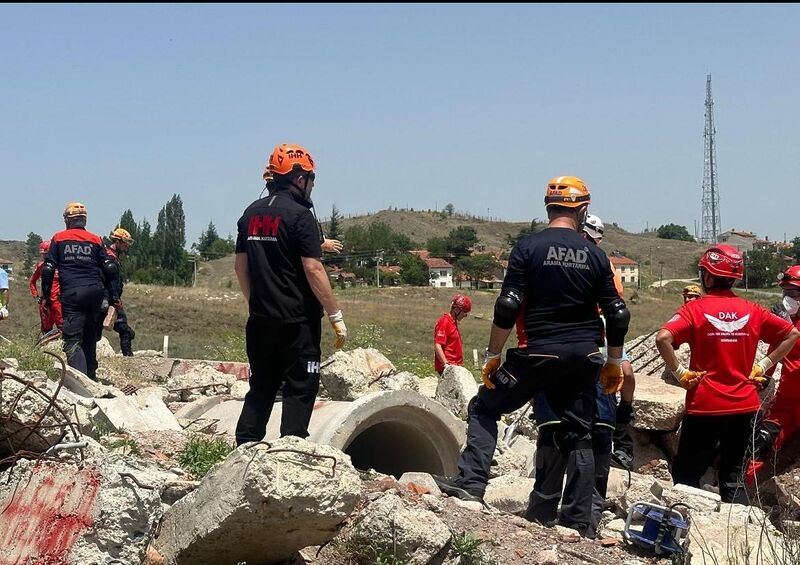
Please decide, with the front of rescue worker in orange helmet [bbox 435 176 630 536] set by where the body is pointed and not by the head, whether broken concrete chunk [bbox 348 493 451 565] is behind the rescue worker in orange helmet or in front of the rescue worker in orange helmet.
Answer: behind

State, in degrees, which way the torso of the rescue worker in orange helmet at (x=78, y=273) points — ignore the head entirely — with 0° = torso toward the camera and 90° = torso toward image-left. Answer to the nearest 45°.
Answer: approximately 180°

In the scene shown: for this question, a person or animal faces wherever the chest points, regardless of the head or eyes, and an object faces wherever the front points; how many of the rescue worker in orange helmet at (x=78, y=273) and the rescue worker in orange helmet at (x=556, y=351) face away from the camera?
2

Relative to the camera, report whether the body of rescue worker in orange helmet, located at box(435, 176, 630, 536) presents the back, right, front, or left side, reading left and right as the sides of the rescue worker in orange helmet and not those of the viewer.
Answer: back

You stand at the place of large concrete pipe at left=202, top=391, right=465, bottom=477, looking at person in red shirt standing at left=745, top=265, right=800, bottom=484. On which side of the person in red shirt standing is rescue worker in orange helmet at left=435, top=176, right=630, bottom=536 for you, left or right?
right

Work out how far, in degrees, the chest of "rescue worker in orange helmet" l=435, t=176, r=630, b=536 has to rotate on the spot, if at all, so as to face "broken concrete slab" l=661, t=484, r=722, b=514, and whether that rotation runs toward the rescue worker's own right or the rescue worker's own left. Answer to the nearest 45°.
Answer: approximately 45° to the rescue worker's own right

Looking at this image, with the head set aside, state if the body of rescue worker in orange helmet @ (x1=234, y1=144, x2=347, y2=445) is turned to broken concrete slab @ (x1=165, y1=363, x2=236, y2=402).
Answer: no

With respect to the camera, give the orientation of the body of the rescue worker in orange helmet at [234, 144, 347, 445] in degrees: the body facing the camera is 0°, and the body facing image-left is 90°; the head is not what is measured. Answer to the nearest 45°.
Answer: approximately 225°

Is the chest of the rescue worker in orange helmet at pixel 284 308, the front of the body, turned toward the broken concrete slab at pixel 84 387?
no

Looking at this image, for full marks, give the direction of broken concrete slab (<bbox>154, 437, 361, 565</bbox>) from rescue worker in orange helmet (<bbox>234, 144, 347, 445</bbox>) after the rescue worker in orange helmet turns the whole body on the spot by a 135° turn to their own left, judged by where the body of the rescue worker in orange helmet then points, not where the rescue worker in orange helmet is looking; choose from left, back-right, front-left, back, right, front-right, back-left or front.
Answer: left

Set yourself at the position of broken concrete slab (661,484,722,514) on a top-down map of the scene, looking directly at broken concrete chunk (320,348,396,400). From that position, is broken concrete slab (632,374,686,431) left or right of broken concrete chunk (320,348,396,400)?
right

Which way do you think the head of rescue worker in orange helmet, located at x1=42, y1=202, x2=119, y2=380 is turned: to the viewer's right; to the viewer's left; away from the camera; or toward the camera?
away from the camera

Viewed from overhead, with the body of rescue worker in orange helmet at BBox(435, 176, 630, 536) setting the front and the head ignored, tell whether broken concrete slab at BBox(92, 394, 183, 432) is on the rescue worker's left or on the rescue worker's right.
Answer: on the rescue worker's left

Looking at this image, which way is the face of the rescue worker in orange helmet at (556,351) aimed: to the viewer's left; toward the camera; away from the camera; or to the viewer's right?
away from the camera

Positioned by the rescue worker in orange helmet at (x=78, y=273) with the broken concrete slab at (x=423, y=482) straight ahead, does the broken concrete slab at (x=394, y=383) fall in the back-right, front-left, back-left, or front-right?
front-left
